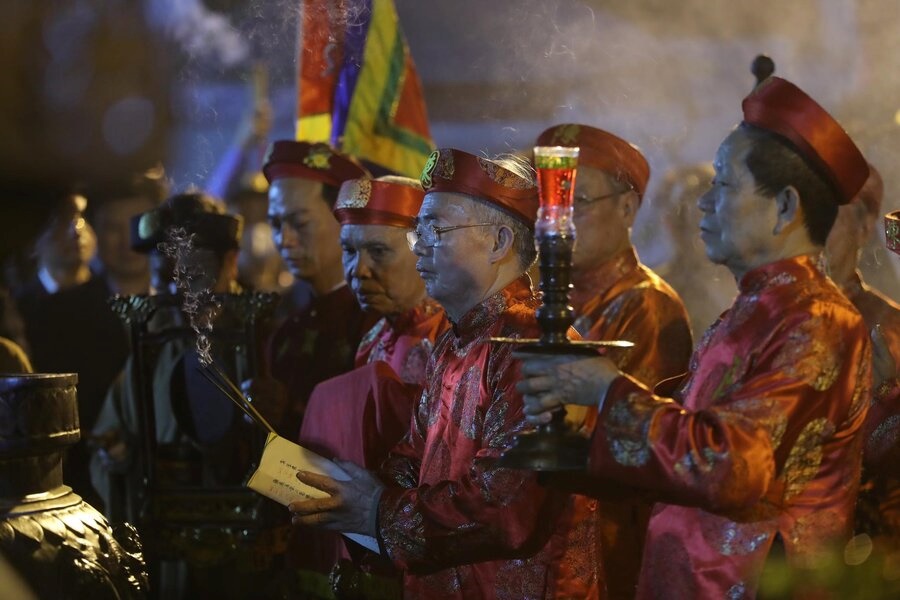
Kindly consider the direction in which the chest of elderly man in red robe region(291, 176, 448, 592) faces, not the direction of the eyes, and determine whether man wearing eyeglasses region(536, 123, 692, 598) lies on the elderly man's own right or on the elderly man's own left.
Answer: on the elderly man's own left

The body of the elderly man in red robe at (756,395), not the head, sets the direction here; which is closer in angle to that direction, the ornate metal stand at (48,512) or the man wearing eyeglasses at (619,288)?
the ornate metal stand

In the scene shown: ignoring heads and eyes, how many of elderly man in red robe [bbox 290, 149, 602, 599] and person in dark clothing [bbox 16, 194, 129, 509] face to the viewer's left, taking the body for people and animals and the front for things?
1

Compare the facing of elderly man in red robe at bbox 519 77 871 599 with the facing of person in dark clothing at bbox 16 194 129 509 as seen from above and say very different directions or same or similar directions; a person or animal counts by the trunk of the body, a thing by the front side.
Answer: very different directions

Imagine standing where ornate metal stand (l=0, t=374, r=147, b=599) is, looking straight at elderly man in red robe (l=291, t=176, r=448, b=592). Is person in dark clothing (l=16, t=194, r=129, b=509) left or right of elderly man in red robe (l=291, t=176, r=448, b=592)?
left

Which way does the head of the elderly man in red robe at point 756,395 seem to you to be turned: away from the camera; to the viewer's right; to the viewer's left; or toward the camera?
to the viewer's left

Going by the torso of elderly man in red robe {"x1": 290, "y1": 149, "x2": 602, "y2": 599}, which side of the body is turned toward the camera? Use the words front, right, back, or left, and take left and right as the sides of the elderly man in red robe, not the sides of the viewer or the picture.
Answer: left

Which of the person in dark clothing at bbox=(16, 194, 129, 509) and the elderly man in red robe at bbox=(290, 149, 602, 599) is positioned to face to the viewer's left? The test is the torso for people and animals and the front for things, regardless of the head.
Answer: the elderly man in red robe

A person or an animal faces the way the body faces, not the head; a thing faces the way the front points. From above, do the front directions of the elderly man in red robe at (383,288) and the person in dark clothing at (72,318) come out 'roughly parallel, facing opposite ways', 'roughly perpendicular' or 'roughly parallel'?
roughly perpendicular

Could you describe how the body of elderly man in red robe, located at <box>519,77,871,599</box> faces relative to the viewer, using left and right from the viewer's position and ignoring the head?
facing to the left of the viewer

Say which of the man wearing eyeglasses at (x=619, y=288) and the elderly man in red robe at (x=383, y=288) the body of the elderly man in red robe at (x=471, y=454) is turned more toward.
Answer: the elderly man in red robe

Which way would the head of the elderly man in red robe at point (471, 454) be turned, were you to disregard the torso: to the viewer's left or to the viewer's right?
to the viewer's left

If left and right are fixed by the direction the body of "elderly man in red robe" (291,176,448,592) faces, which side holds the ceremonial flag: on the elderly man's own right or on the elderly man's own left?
on the elderly man's own right
